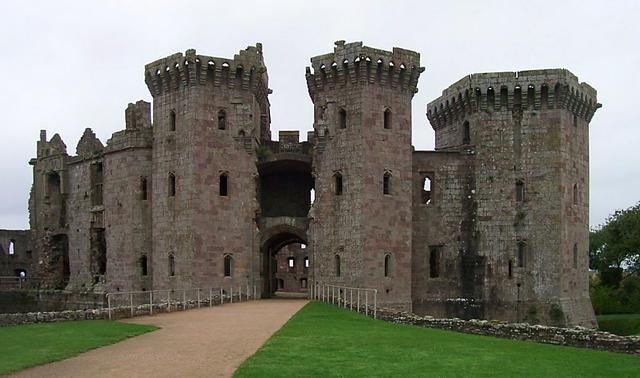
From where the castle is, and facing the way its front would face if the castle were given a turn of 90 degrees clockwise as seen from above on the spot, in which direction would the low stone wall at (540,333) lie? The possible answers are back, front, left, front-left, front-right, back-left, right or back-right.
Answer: left

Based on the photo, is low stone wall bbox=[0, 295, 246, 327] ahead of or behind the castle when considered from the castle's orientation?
ahead

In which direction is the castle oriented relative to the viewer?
toward the camera
